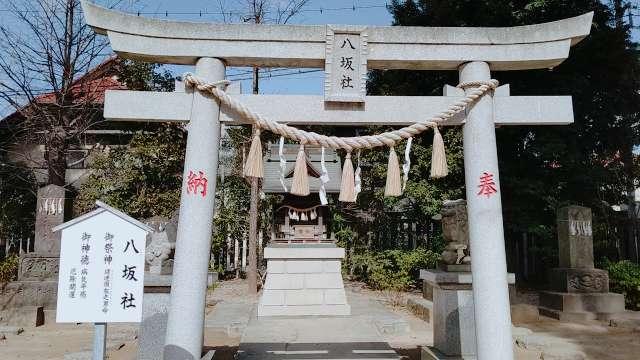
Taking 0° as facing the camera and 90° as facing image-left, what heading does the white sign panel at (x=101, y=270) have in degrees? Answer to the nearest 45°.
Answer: approximately 0°

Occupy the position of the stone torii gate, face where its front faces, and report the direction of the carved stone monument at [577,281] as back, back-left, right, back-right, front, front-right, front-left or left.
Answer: back-left

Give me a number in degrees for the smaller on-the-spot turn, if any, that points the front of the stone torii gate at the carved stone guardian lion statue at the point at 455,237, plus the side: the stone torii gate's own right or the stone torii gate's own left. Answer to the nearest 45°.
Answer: approximately 135° to the stone torii gate's own left

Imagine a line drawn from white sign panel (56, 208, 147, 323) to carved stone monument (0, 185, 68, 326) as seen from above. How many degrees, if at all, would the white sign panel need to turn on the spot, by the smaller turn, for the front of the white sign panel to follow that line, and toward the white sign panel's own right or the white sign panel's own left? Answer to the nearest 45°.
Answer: approximately 180°

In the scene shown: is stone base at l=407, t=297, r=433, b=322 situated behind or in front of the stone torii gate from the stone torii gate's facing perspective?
behind

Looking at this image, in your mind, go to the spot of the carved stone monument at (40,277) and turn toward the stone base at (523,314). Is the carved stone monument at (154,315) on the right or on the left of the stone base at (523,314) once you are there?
right

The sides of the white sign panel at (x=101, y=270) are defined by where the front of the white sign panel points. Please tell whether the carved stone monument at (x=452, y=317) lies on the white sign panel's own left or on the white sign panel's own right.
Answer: on the white sign panel's own left

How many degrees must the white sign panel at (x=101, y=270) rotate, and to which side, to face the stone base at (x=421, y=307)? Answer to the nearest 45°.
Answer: approximately 135° to its left

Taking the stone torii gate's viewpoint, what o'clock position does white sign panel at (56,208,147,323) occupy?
The white sign panel is roughly at 2 o'clock from the stone torii gate.

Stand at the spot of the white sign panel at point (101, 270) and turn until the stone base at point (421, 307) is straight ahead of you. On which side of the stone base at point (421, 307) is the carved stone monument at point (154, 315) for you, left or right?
left

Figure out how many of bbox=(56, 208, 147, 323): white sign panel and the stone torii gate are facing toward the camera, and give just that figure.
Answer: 2

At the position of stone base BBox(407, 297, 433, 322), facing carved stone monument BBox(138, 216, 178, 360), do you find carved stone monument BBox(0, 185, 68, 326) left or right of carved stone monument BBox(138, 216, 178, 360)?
right

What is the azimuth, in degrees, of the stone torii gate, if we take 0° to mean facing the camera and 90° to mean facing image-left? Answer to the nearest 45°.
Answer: approximately 0°
